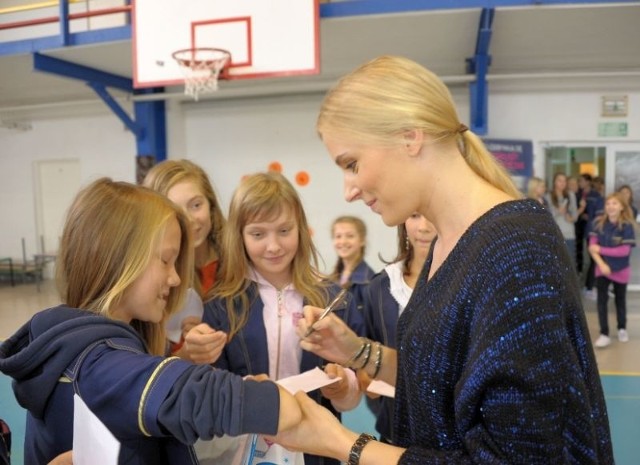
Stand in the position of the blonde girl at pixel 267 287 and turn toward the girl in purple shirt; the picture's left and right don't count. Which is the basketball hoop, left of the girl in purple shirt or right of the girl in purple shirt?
left

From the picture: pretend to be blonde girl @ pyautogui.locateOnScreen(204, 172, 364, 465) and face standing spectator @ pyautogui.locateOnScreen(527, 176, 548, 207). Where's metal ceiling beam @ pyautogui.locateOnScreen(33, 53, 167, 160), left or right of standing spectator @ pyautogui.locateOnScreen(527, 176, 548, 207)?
left

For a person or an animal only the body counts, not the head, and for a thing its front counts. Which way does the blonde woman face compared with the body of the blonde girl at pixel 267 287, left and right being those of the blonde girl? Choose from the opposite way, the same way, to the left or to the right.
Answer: to the right

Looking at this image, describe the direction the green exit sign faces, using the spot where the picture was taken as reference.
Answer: facing the viewer

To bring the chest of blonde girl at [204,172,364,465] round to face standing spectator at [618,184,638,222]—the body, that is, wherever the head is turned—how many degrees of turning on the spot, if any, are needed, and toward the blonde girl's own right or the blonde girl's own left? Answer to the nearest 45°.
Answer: approximately 135° to the blonde girl's own left

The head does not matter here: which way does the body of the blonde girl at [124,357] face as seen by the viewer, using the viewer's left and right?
facing to the right of the viewer

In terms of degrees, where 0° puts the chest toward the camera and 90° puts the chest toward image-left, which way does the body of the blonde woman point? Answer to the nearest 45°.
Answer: approximately 90°

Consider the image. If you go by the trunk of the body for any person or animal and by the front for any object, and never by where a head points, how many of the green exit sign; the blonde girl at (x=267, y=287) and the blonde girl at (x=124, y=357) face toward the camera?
2

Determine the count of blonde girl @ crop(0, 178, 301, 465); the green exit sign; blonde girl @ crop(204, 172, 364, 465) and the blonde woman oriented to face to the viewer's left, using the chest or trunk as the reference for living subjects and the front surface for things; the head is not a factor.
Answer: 1

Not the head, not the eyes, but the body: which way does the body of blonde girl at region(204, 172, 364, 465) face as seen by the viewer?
toward the camera

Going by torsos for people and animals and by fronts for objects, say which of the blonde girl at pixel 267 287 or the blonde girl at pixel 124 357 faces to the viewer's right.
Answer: the blonde girl at pixel 124 357

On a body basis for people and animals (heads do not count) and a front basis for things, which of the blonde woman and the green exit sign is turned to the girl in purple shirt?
the green exit sign

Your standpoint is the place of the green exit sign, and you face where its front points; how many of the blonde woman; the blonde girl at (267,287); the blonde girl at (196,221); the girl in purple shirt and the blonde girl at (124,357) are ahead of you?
5

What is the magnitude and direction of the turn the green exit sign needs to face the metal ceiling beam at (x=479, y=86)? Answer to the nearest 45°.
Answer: approximately 45° to its right

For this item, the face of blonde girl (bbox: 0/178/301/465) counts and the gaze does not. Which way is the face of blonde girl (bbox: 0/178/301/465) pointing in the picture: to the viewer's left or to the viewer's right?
to the viewer's right
